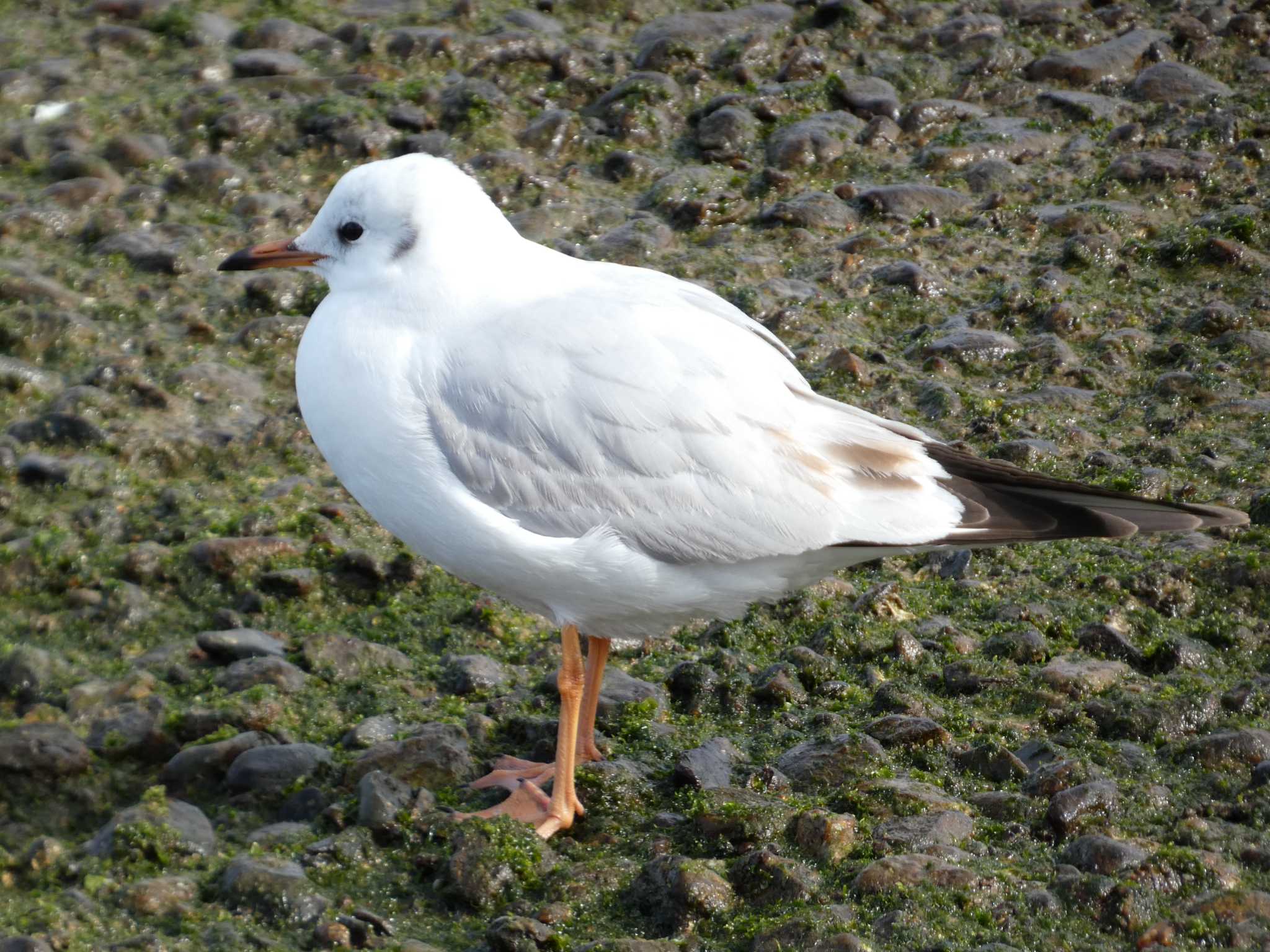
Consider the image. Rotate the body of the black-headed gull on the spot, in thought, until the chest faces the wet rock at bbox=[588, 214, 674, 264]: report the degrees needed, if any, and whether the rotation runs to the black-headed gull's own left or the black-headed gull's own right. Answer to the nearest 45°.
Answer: approximately 90° to the black-headed gull's own right

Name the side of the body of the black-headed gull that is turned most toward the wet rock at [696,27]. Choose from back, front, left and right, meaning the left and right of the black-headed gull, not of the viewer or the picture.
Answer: right

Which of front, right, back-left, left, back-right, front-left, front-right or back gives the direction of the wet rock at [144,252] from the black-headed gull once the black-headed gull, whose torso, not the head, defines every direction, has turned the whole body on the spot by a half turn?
back-left

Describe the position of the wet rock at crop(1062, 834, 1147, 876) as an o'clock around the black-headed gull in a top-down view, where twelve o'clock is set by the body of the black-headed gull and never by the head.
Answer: The wet rock is roughly at 7 o'clock from the black-headed gull.

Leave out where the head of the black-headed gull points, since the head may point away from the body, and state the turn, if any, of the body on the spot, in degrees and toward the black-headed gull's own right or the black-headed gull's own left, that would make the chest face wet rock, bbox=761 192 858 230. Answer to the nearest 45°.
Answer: approximately 90° to the black-headed gull's own right

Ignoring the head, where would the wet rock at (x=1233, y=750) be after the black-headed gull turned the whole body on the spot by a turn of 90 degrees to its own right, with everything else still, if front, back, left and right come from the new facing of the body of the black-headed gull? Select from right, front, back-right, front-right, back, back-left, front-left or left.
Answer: right

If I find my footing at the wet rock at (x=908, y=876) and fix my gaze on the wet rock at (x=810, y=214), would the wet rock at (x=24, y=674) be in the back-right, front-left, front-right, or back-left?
front-left

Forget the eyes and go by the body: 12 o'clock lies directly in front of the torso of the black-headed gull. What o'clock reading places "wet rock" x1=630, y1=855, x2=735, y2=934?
The wet rock is roughly at 8 o'clock from the black-headed gull.

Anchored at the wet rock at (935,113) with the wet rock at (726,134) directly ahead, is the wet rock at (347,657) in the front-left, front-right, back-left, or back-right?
front-left

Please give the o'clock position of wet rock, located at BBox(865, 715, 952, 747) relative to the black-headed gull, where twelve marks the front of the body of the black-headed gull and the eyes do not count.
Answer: The wet rock is roughly at 6 o'clock from the black-headed gull.

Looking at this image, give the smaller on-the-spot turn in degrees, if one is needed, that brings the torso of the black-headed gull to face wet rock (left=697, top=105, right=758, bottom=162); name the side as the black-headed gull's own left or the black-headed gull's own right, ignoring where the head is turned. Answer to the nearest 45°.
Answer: approximately 90° to the black-headed gull's own right

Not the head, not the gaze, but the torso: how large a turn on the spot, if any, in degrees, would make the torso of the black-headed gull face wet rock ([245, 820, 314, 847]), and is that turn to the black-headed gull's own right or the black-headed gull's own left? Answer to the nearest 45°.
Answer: approximately 45° to the black-headed gull's own left

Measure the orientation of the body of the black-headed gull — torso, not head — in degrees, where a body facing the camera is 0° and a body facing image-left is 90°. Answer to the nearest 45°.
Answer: approximately 90°

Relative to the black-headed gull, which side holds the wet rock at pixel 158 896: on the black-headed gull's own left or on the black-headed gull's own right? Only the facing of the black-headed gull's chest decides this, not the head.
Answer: on the black-headed gull's own left

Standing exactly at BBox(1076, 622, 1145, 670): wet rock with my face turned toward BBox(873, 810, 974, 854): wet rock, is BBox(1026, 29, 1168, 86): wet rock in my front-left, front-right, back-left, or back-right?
back-right
